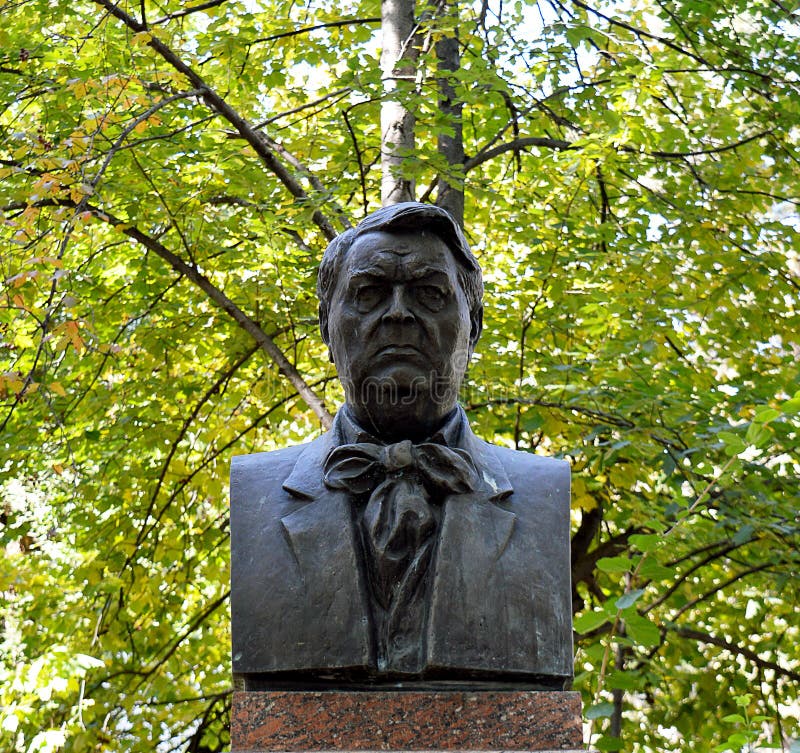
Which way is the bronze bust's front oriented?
toward the camera

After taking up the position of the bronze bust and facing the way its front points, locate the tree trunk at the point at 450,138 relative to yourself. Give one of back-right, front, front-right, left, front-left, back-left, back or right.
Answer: back

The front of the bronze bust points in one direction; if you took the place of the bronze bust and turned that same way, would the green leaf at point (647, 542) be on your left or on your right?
on your left
